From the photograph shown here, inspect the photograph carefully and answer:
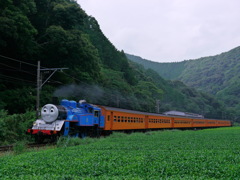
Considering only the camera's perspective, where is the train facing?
facing the viewer and to the left of the viewer
